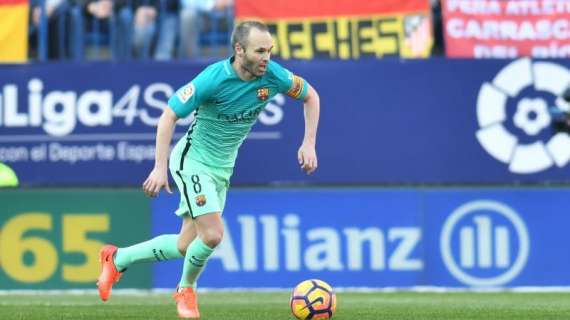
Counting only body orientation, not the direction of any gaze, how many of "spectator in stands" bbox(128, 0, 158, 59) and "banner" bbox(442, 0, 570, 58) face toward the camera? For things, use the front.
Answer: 2

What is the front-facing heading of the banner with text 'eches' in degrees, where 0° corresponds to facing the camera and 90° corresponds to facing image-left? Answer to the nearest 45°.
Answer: approximately 0°

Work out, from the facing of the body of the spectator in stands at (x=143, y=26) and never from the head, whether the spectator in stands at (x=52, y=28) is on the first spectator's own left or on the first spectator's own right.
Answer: on the first spectator's own right

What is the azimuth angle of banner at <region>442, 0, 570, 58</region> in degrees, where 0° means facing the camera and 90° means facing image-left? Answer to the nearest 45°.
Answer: approximately 0°

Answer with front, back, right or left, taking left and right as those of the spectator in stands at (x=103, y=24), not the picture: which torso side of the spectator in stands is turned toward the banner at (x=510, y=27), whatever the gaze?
left

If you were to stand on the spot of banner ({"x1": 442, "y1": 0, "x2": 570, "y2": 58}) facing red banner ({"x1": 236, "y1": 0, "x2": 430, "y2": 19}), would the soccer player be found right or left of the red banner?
left

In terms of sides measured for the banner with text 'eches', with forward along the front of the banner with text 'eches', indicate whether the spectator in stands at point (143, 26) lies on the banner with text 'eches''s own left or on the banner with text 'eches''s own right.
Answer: on the banner with text 'eches''s own right
